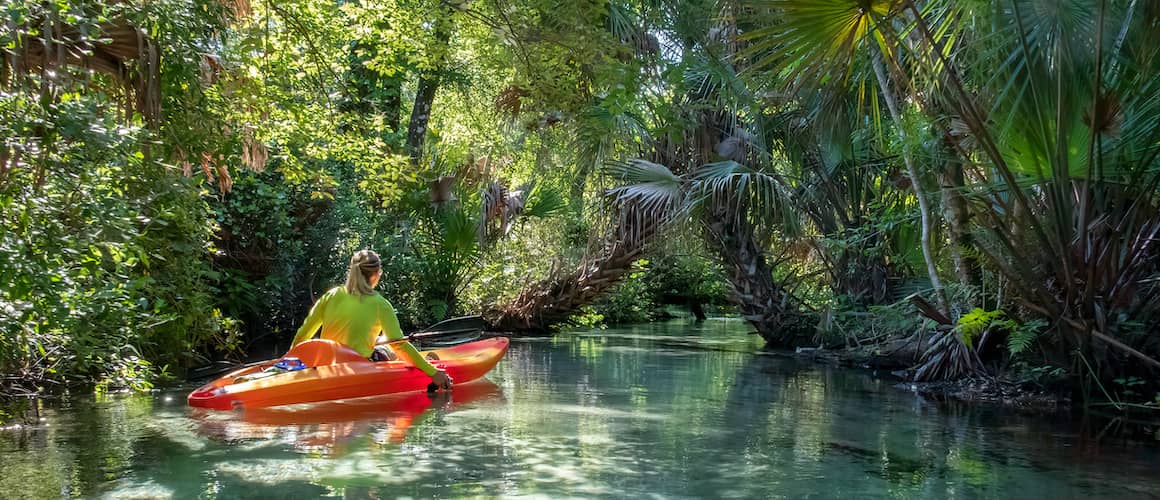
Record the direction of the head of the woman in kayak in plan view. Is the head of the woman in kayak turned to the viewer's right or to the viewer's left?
to the viewer's right

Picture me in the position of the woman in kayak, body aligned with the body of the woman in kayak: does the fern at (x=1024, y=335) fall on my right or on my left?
on my right

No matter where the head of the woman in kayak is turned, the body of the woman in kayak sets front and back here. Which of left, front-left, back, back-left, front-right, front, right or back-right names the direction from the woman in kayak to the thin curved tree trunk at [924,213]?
front-right

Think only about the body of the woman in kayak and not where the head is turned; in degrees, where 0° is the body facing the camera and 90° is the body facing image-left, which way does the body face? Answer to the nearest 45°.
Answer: approximately 225°

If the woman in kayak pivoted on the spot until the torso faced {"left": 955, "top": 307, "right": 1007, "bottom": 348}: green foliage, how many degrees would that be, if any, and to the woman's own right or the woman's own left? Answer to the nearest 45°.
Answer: approximately 45° to the woman's own right
